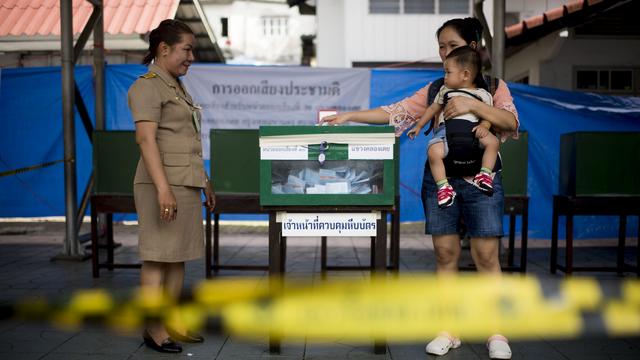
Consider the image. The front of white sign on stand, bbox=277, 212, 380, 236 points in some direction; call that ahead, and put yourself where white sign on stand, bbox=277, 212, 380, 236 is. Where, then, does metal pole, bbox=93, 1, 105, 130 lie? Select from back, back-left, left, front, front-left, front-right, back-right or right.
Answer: back-right

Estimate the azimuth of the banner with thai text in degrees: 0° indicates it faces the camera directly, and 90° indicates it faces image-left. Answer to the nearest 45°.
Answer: approximately 0°

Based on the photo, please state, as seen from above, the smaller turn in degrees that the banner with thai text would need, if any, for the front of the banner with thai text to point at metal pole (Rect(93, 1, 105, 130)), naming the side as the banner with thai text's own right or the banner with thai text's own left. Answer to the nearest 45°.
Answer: approximately 90° to the banner with thai text's own right

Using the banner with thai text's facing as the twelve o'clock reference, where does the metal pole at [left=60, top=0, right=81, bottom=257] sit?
The metal pole is roughly at 2 o'clock from the banner with thai text.

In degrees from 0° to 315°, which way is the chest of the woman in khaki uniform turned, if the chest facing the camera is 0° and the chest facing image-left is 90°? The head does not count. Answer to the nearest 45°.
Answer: approximately 270°

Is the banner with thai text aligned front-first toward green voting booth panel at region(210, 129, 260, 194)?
yes

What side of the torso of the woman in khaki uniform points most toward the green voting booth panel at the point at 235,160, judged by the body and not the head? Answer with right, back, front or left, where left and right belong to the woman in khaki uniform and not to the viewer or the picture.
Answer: left

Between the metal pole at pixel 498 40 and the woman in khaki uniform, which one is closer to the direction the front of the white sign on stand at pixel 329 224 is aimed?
the woman in khaki uniform

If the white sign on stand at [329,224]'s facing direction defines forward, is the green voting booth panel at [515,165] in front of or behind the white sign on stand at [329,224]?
behind
